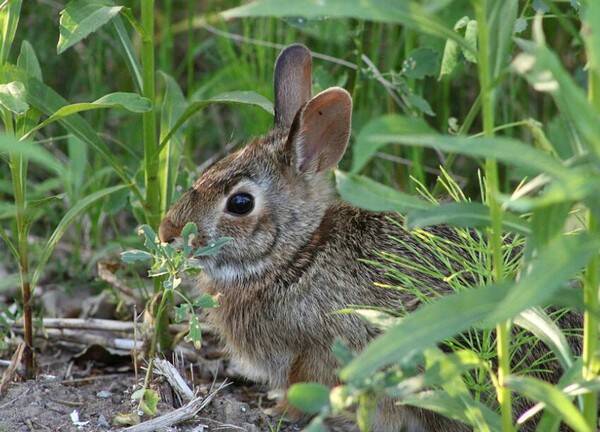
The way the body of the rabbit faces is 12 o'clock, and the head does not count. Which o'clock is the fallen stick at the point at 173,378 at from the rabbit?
The fallen stick is roughly at 11 o'clock from the rabbit.

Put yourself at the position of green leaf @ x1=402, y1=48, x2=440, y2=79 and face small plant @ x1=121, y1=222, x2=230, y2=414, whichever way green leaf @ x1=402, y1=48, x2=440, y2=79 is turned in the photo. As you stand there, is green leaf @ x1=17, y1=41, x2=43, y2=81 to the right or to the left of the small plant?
right

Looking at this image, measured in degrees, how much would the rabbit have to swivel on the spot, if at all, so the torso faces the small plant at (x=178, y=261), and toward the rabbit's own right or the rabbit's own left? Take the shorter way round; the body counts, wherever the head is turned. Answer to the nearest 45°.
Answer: approximately 45° to the rabbit's own left

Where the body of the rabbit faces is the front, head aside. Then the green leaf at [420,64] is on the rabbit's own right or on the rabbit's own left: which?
on the rabbit's own right

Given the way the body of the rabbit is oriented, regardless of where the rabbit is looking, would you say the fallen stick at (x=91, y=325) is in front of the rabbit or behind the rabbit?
in front

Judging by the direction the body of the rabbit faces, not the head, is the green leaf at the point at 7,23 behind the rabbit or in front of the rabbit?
in front

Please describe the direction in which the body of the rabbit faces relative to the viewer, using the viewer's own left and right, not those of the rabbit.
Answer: facing to the left of the viewer
